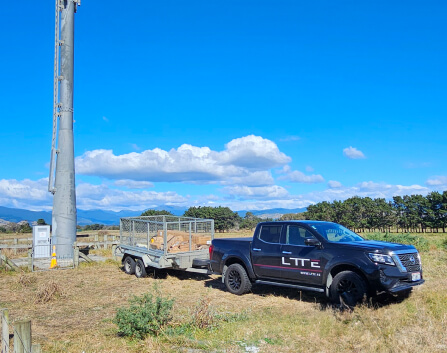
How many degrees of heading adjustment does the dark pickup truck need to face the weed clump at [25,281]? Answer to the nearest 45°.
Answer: approximately 135° to its right

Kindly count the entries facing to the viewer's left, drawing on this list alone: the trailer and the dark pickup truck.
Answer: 0

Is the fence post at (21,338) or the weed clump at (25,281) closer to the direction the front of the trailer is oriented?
the fence post

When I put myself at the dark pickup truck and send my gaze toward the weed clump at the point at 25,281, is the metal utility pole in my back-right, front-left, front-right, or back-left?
front-right

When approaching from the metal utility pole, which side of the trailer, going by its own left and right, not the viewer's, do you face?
back

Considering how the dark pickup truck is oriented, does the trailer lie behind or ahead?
behind

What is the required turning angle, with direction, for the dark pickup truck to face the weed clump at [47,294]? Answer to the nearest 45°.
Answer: approximately 135° to its right

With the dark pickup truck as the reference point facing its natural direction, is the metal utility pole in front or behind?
behind

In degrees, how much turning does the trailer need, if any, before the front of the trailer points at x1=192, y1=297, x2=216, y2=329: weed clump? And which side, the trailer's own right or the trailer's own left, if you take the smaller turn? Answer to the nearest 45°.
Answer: approximately 45° to the trailer's own right

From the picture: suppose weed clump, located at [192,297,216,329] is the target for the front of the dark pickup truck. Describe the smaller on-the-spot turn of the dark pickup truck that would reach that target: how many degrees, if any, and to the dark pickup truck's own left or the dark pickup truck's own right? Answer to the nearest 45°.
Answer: approximately 90° to the dark pickup truck's own right

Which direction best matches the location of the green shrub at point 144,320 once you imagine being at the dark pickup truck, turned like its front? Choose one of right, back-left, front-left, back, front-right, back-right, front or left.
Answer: right

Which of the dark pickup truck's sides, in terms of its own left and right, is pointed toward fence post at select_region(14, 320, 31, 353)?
right

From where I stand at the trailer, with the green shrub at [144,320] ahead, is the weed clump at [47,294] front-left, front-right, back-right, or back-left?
front-right

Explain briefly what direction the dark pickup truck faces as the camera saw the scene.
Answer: facing the viewer and to the right of the viewer
